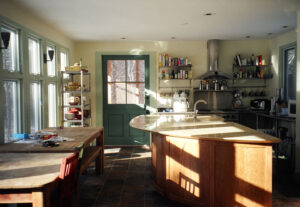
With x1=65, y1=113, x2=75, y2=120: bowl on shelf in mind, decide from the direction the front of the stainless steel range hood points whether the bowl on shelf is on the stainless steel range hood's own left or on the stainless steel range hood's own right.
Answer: on the stainless steel range hood's own right

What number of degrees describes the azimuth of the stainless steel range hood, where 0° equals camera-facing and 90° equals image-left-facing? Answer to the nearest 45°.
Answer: approximately 0°

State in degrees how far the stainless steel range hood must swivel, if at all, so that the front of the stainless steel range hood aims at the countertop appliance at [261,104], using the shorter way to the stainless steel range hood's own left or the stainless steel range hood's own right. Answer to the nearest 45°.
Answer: approximately 90° to the stainless steel range hood's own left

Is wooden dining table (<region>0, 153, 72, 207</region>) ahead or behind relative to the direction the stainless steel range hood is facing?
ahead

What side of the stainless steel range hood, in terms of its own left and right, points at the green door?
right

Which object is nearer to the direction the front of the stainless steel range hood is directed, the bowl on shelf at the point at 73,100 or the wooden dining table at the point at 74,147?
the wooden dining table

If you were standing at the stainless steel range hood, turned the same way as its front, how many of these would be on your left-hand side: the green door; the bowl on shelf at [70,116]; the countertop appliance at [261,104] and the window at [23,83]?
1

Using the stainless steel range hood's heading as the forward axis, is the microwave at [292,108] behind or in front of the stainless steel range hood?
in front

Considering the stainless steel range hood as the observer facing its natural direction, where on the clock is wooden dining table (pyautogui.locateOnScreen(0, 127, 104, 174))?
The wooden dining table is roughly at 1 o'clock from the stainless steel range hood.

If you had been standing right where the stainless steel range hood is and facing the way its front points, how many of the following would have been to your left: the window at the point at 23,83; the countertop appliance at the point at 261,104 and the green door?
1

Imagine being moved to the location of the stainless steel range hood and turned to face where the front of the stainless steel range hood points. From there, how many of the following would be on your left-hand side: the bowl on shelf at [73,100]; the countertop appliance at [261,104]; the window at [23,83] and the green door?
1

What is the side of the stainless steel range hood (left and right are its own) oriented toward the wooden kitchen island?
front
